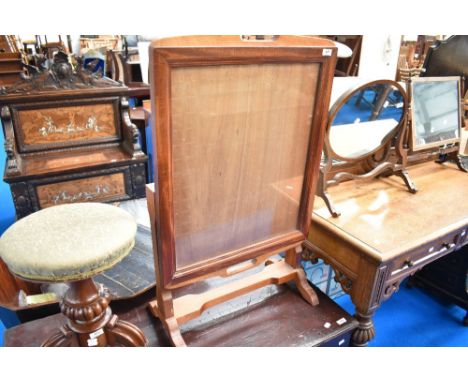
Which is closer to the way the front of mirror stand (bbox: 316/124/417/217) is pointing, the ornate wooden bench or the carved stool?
the carved stool

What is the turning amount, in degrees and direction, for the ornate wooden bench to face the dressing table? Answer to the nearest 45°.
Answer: approximately 45° to its left

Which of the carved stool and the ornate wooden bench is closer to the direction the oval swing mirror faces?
the carved stool

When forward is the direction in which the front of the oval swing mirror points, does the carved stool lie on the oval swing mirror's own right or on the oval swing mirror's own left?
on the oval swing mirror's own right

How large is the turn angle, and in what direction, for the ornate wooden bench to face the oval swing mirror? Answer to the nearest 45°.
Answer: approximately 45° to its left

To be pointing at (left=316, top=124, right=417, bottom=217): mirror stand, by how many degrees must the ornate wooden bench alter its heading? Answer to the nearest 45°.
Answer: approximately 45° to its left
